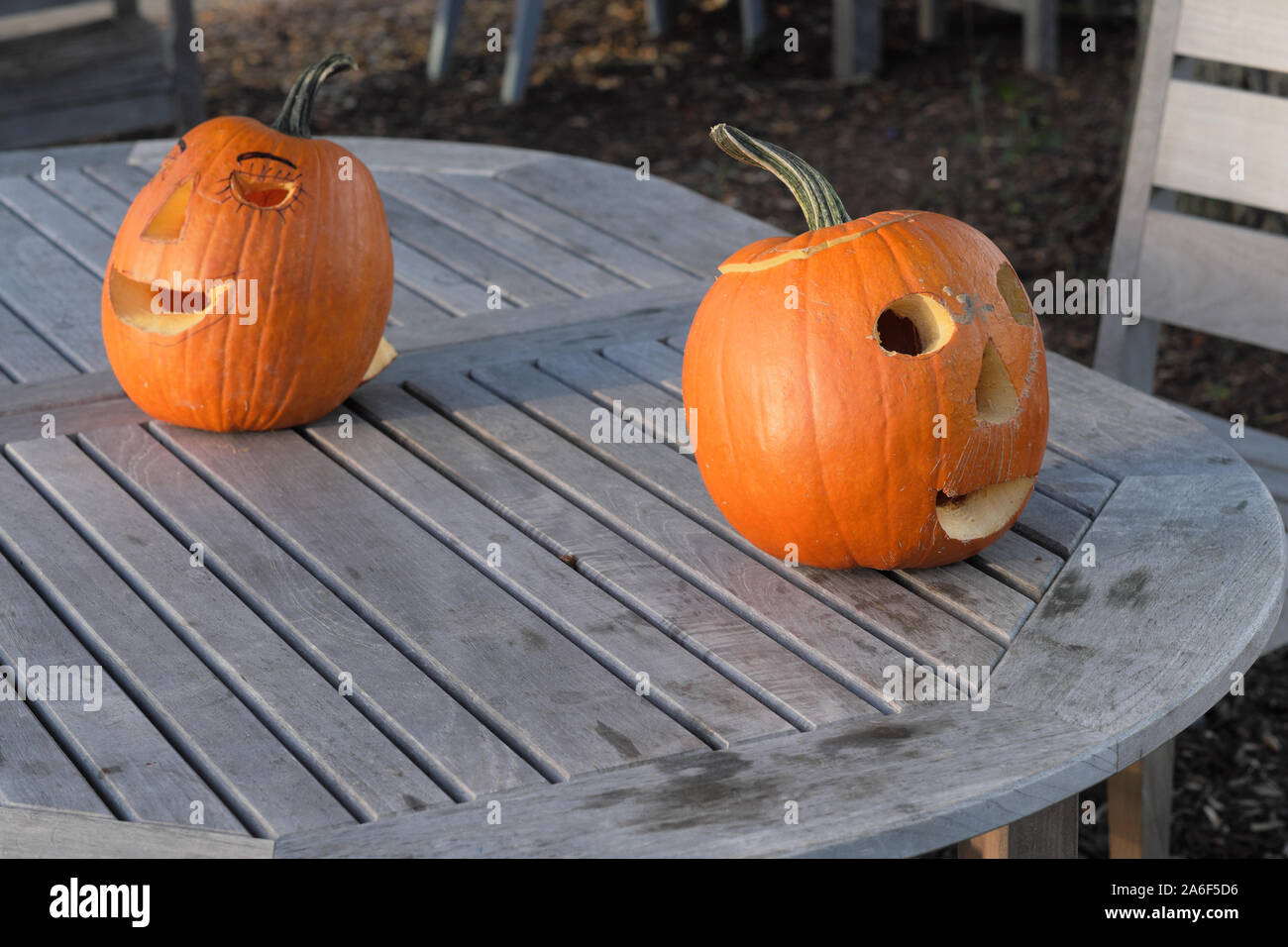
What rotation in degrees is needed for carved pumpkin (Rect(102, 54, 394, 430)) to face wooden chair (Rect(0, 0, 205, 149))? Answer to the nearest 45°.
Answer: approximately 135° to its right

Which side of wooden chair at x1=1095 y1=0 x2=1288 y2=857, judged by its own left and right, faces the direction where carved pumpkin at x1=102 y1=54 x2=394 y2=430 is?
front

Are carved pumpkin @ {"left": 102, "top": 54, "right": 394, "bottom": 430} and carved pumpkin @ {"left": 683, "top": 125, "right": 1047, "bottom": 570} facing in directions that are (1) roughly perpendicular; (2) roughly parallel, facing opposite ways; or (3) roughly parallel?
roughly perpendicular

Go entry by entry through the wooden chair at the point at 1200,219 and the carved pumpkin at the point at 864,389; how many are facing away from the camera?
0

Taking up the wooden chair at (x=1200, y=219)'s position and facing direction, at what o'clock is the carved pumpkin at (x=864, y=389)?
The carved pumpkin is roughly at 11 o'clock from the wooden chair.

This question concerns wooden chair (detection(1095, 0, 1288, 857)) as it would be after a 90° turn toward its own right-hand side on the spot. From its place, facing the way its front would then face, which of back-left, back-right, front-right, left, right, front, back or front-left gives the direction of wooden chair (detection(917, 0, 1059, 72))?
front-right

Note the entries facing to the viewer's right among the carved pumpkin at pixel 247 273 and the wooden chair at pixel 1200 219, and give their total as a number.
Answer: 0

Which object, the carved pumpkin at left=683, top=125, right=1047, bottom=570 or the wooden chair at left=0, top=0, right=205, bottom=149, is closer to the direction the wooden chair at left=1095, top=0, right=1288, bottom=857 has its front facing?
the carved pumpkin

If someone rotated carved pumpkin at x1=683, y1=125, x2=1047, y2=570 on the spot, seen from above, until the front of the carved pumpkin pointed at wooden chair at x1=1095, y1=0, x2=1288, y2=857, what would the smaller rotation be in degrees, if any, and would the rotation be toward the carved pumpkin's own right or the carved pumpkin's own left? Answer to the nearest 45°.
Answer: approximately 90° to the carved pumpkin's own left

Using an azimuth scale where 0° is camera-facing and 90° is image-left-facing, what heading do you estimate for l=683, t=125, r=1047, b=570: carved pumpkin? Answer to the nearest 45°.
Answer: approximately 315°

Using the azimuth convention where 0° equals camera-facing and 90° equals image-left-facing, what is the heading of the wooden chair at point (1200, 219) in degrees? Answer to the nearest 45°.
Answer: approximately 45°

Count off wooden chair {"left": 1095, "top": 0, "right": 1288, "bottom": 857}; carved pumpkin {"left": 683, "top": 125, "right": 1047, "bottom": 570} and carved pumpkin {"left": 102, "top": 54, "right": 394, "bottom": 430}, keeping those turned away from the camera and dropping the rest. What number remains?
0

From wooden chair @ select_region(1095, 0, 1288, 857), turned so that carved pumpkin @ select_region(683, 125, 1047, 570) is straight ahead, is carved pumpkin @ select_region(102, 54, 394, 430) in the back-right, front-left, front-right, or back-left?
front-right

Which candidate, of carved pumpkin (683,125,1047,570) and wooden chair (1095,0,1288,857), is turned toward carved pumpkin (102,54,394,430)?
the wooden chair

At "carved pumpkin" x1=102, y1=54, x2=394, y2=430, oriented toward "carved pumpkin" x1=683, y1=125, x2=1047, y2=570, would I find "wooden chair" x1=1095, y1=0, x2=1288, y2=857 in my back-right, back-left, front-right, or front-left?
front-left

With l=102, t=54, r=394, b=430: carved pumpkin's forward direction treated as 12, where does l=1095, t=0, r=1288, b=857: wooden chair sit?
The wooden chair is roughly at 7 o'clock from the carved pumpkin.

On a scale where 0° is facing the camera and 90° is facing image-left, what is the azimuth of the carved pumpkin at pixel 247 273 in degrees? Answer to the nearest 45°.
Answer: approximately 45°
